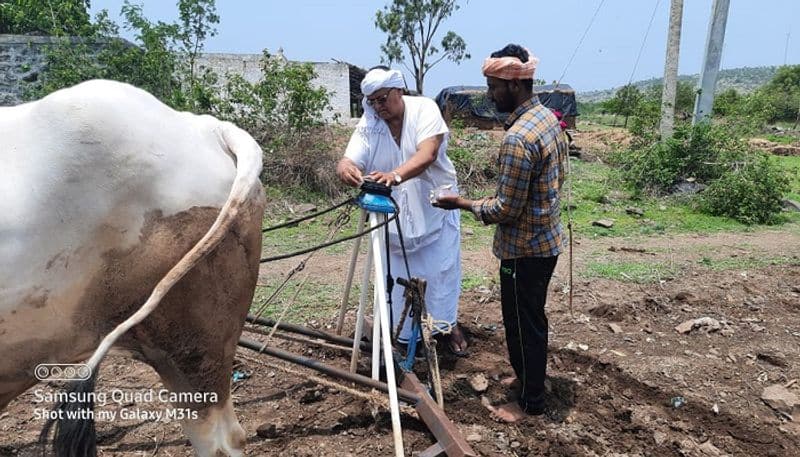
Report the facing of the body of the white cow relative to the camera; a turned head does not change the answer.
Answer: to the viewer's left

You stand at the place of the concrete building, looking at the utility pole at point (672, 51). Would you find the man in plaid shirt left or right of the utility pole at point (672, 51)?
right

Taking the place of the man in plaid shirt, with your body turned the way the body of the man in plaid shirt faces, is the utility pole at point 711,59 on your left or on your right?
on your right

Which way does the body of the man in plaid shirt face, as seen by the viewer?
to the viewer's left

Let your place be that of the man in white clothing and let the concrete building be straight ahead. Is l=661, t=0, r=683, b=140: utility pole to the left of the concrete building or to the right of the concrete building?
right

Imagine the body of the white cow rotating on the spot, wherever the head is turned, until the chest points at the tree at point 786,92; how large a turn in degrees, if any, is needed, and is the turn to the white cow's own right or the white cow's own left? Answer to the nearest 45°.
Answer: approximately 135° to the white cow's own right

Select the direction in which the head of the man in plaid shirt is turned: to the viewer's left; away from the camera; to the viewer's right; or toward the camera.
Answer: to the viewer's left

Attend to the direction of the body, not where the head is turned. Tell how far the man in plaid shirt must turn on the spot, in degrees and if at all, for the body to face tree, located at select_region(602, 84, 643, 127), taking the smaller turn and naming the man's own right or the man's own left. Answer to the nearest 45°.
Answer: approximately 90° to the man's own right

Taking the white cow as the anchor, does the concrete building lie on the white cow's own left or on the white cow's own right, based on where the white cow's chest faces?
on the white cow's own right

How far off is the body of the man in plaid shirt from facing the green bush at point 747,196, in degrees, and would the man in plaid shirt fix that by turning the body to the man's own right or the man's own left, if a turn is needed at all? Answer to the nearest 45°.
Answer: approximately 135° to the man's own right

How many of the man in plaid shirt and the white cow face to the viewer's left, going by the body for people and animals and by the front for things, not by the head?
2

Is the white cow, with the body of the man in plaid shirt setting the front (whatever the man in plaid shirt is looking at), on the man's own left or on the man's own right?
on the man's own left
